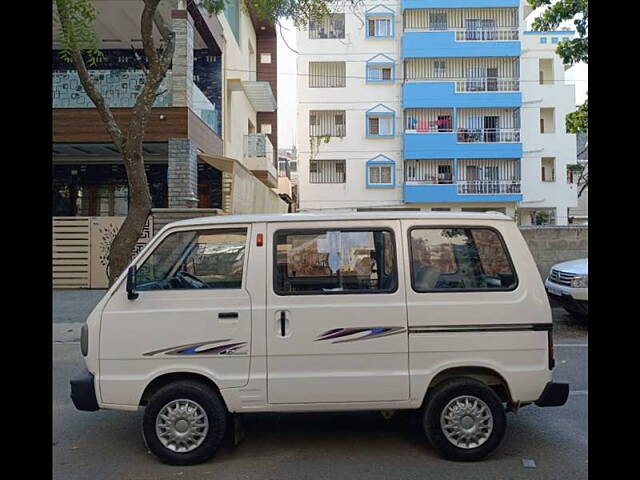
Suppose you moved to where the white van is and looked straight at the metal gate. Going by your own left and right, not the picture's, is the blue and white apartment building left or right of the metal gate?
right

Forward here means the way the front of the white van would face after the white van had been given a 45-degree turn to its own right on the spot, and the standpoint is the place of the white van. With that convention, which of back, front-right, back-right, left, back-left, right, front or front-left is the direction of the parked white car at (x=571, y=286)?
right

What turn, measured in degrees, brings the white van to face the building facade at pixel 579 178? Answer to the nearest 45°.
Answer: approximately 135° to its right

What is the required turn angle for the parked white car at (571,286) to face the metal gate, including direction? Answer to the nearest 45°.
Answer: approximately 45° to its right

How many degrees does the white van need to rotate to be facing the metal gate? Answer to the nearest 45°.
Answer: approximately 45° to its right

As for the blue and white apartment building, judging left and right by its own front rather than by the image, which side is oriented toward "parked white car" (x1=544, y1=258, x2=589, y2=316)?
front

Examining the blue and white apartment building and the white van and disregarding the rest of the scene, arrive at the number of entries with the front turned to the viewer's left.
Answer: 1

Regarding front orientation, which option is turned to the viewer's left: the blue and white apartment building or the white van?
the white van

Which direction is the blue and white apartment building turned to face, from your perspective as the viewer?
facing the viewer

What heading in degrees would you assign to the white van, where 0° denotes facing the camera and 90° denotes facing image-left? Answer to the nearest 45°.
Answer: approximately 90°

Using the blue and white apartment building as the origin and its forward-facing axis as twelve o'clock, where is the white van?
The white van is roughly at 12 o'clock from the blue and white apartment building.

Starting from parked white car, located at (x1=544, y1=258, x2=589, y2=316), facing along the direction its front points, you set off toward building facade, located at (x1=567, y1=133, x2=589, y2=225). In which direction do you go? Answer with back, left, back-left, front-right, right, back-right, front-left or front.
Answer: back-right
